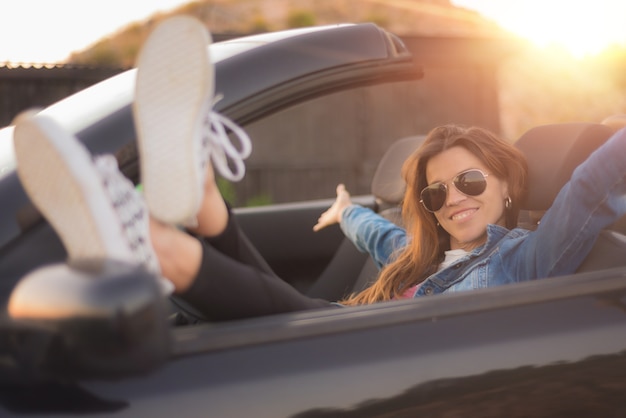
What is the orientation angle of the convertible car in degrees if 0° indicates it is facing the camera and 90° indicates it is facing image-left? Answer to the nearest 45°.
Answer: approximately 45°
